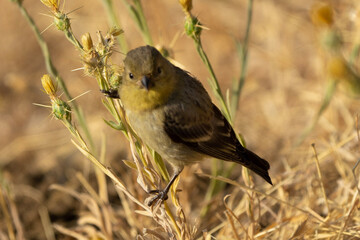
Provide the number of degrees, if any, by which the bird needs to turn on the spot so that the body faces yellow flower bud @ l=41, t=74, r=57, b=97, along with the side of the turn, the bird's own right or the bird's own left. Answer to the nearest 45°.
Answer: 0° — it already faces it

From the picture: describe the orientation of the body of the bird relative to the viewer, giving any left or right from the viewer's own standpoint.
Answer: facing the viewer and to the left of the viewer
